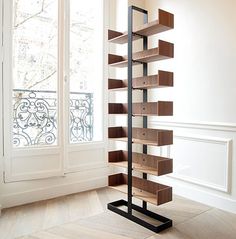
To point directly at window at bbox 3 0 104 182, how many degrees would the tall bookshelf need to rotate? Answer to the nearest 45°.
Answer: approximately 90° to its right

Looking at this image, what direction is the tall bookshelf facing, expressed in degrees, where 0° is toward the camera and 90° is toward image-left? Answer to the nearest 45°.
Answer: approximately 45°

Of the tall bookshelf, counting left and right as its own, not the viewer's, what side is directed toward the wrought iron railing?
right
